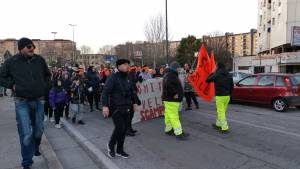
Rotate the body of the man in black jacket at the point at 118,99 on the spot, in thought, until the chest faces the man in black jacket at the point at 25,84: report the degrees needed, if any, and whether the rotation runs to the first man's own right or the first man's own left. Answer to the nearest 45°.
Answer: approximately 90° to the first man's own right

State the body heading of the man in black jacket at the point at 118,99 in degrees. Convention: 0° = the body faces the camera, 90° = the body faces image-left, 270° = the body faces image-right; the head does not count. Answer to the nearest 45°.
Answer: approximately 315°

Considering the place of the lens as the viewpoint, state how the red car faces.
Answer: facing away from the viewer and to the left of the viewer

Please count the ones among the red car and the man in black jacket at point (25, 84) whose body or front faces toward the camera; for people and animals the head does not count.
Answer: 1

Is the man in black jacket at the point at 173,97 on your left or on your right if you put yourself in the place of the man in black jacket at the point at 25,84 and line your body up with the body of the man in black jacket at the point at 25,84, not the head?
on your left

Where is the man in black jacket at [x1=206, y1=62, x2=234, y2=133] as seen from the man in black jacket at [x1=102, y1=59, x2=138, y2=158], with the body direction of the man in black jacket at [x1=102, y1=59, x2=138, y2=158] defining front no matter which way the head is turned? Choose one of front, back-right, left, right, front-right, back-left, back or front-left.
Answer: left

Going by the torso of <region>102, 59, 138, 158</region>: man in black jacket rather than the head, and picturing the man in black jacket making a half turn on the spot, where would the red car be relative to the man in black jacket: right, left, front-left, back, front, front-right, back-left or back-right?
right

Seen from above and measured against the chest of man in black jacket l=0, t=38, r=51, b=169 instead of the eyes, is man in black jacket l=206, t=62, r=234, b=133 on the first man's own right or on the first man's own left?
on the first man's own left
